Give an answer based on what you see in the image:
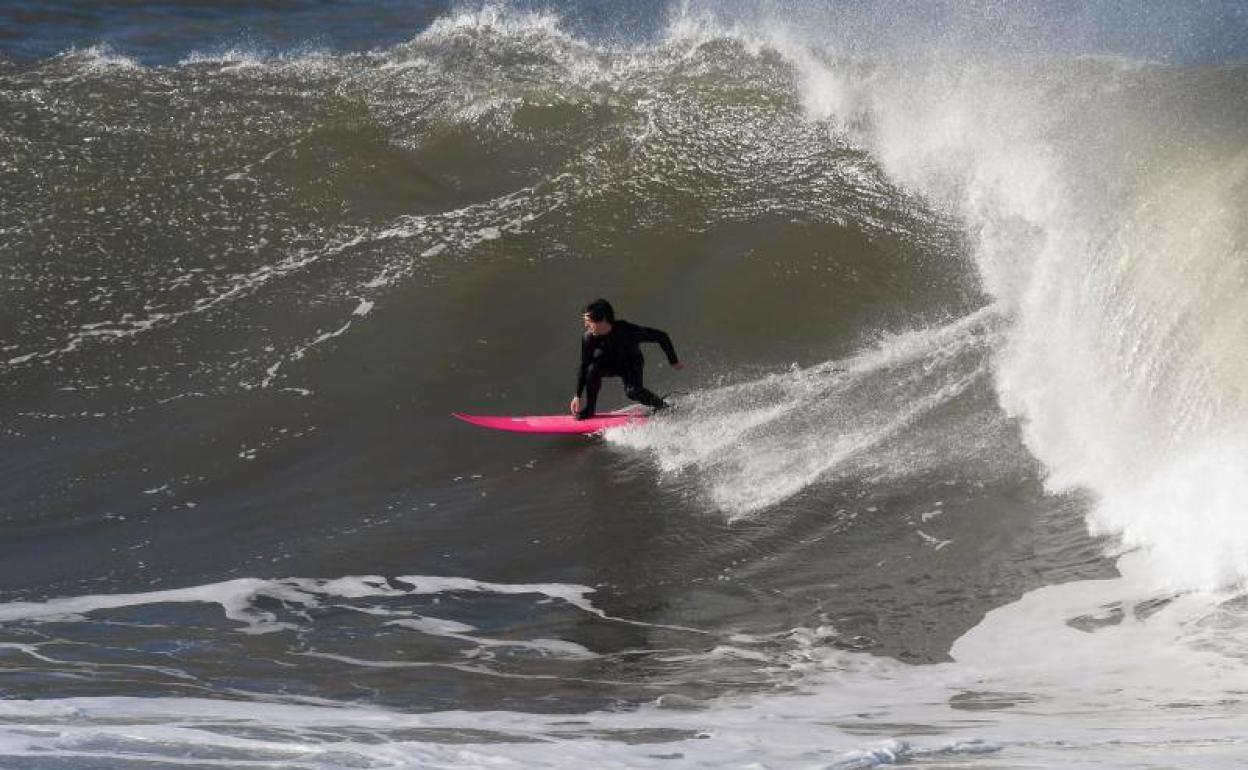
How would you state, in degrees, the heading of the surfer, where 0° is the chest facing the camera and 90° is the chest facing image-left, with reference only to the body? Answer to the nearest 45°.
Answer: approximately 45°
